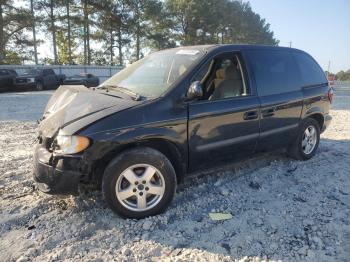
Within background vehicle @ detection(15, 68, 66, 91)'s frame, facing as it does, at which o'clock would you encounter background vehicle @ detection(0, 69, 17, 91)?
background vehicle @ detection(0, 69, 17, 91) is roughly at 1 o'clock from background vehicle @ detection(15, 68, 66, 91).

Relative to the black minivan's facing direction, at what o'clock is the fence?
The fence is roughly at 4 o'clock from the black minivan.

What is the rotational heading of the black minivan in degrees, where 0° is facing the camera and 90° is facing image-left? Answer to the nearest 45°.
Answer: approximately 45°

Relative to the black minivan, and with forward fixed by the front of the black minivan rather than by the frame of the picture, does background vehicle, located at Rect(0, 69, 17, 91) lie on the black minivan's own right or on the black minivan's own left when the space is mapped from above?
on the black minivan's own right

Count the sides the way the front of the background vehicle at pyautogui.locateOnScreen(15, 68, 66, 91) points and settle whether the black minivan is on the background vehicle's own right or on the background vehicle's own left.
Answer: on the background vehicle's own left

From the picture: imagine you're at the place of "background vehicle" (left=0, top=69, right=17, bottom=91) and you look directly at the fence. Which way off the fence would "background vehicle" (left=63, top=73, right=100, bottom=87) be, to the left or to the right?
right
